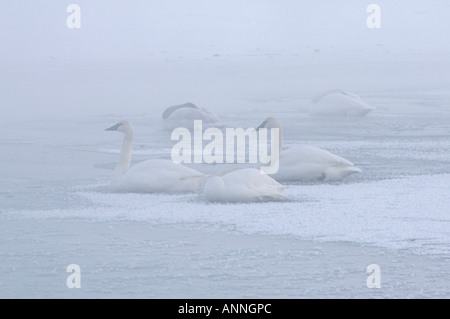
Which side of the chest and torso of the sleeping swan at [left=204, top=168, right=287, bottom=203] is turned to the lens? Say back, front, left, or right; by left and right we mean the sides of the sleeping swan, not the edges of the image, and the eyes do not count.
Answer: left

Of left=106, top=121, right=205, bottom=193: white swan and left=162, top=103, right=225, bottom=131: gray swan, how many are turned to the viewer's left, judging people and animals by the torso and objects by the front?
2

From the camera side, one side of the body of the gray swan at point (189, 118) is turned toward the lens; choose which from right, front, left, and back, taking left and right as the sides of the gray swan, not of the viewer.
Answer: left

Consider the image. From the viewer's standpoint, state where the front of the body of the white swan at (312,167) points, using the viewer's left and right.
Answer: facing to the left of the viewer

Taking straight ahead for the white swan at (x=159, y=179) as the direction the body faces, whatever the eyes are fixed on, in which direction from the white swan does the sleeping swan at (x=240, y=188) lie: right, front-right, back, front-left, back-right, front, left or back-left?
back-left

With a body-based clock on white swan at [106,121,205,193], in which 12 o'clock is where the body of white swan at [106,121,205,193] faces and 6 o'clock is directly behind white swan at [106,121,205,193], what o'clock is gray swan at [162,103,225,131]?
gray swan at [162,103,225,131] is roughly at 3 o'clock from white swan at [106,121,205,193].

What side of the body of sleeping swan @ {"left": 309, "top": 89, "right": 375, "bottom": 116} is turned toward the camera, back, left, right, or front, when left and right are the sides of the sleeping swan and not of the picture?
left

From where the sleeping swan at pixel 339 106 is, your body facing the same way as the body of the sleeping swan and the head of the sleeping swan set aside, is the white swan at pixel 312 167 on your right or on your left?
on your left

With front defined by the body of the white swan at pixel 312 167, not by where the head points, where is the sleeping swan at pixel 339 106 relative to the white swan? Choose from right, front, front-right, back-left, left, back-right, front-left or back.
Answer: right

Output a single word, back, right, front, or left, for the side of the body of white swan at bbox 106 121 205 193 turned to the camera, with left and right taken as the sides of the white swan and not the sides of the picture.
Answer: left
